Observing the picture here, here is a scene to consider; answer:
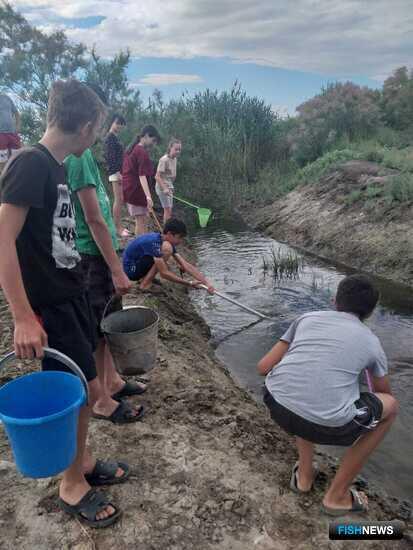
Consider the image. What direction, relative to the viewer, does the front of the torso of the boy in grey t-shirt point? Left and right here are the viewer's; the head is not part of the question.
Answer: facing away from the viewer and to the right of the viewer

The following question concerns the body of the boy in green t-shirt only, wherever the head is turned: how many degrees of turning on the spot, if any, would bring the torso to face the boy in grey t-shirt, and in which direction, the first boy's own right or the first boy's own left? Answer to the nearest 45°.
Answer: approximately 45° to the first boy's own right

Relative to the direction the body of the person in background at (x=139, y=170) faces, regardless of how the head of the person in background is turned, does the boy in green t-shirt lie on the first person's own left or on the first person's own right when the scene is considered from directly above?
on the first person's own right

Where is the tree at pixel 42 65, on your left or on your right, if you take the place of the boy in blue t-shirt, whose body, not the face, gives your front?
on your left

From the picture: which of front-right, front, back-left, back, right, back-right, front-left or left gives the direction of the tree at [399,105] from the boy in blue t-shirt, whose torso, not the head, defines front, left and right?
front-left

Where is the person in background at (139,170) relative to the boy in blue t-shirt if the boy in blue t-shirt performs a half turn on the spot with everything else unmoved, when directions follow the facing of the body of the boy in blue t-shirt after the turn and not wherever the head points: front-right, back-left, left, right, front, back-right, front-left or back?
right

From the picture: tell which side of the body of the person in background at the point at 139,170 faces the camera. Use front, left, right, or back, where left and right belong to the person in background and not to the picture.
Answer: right

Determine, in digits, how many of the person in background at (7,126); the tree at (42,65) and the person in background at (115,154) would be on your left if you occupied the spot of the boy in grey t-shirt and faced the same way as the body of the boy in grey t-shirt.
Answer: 3

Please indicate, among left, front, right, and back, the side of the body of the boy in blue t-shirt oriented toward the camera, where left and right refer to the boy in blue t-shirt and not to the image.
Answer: right

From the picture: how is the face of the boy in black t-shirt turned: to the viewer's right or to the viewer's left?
to the viewer's right

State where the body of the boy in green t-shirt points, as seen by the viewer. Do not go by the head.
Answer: to the viewer's right

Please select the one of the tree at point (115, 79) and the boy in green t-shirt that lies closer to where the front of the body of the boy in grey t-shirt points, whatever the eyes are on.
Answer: the tree

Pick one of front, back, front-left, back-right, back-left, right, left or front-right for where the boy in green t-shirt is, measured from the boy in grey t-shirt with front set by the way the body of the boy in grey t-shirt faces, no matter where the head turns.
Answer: back-left
